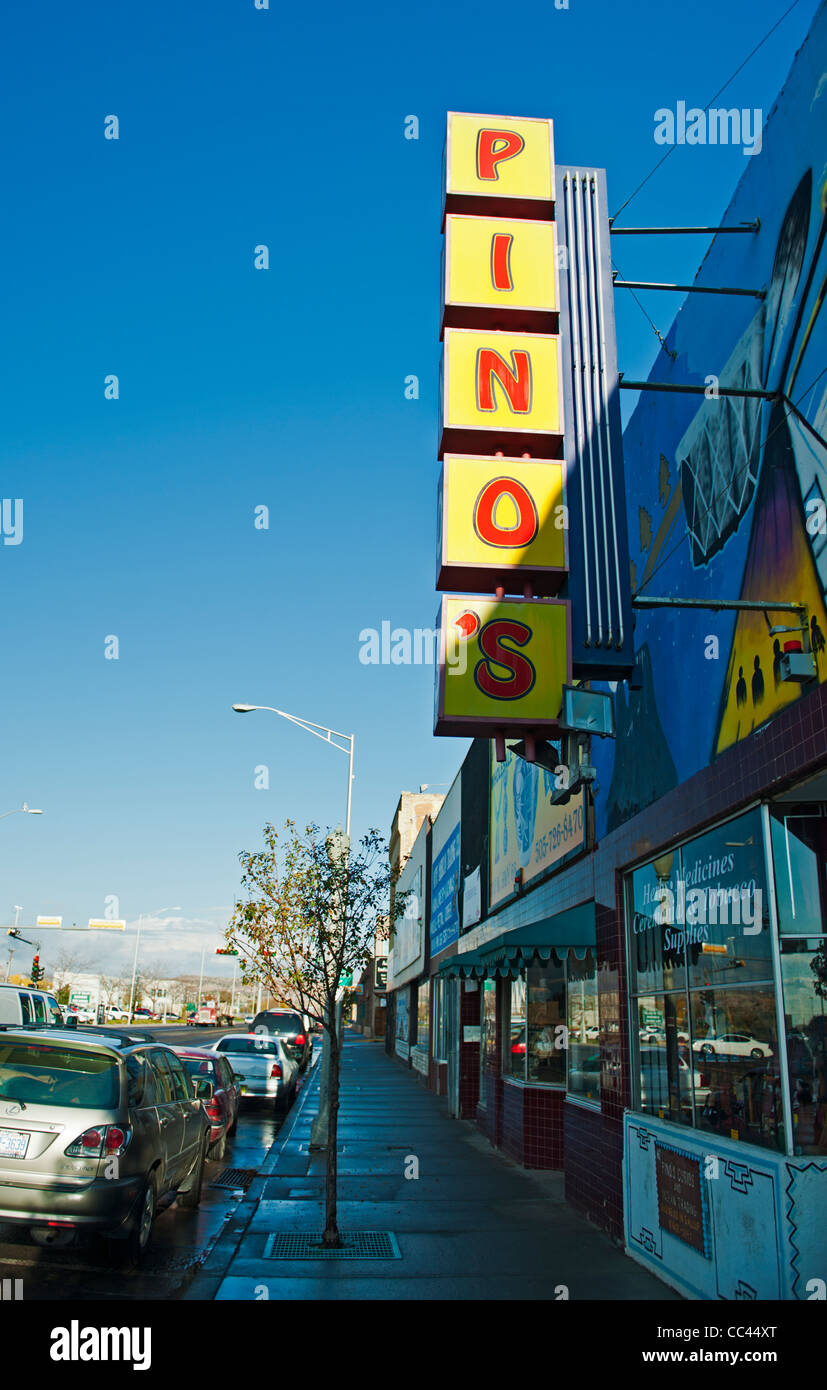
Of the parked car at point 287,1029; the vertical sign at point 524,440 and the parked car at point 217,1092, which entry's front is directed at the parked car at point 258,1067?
the parked car at point 217,1092

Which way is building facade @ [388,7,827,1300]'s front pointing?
to the viewer's left

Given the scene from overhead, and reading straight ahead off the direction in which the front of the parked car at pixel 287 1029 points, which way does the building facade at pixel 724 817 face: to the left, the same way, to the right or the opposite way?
to the left

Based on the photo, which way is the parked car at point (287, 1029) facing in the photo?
away from the camera

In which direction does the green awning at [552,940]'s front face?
to the viewer's left

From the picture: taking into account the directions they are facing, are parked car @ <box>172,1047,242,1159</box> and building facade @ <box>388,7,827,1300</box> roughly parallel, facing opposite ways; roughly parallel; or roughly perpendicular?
roughly perpendicular

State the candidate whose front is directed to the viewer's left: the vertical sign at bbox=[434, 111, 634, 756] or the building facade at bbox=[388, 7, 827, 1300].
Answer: the building facade

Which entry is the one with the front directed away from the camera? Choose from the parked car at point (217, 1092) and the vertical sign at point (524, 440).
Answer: the parked car

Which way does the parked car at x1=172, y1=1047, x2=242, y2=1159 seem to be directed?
away from the camera

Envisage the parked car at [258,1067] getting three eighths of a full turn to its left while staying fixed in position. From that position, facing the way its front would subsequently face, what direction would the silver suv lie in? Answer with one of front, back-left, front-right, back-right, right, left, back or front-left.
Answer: front-left
